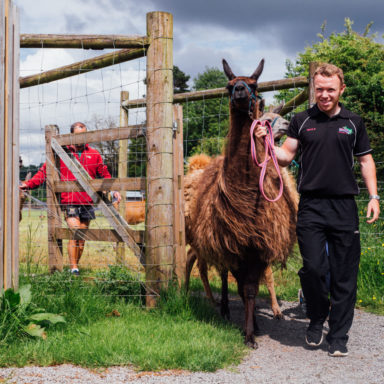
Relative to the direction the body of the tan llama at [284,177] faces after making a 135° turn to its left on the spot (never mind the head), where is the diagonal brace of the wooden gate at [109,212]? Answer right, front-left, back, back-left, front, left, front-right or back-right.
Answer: left

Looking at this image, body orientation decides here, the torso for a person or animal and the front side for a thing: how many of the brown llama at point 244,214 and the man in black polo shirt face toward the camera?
2

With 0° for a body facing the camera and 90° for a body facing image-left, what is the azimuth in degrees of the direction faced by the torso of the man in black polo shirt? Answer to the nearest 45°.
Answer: approximately 0°

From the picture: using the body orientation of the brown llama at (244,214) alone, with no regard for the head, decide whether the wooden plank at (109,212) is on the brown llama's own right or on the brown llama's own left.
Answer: on the brown llama's own right

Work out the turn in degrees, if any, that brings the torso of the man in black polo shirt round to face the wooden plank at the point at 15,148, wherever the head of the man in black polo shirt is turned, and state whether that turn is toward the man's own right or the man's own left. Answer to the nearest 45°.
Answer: approximately 90° to the man's own right

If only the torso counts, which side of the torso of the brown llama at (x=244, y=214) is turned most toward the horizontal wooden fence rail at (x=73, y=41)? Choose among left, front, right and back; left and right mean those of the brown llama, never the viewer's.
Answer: right

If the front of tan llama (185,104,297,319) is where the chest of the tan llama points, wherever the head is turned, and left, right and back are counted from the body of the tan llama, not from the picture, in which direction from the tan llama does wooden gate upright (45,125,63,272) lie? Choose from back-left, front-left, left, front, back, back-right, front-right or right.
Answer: back-right

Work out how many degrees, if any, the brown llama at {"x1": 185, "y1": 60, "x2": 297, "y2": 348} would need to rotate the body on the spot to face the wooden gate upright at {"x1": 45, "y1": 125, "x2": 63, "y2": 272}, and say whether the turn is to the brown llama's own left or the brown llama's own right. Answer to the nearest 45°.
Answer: approximately 135° to the brown llama's own right
